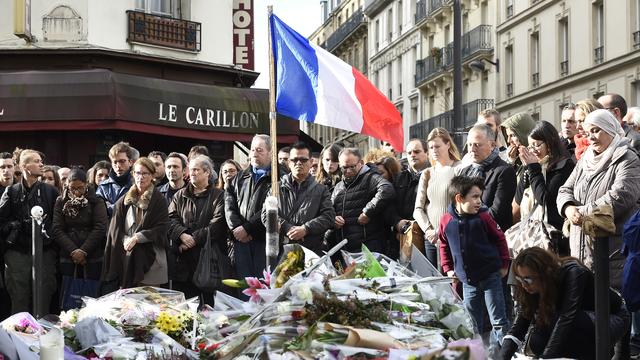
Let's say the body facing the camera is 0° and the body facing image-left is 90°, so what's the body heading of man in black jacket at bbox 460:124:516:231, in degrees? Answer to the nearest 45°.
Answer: approximately 45°

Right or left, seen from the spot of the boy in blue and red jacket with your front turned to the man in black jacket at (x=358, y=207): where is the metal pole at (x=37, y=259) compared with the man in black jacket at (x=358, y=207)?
left

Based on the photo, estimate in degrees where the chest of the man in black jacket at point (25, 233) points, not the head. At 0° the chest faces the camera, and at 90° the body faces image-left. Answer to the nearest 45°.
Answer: approximately 315°

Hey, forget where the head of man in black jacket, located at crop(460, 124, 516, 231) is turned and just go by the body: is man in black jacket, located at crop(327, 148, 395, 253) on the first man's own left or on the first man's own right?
on the first man's own right

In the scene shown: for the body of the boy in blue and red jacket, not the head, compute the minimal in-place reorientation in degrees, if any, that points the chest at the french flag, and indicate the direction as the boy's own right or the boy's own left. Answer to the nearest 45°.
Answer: approximately 90° to the boy's own right

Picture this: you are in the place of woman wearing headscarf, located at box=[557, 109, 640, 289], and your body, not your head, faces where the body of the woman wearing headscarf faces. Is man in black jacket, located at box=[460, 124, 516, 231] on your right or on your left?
on your right

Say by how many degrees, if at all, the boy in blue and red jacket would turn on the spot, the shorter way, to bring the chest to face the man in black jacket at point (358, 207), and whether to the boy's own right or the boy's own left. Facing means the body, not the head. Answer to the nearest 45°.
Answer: approximately 90° to the boy's own right

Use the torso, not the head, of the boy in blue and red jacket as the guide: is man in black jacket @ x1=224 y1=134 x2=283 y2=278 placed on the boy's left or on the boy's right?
on the boy's right

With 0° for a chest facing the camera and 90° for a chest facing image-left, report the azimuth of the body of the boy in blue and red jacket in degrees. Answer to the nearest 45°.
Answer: approximately 45°
